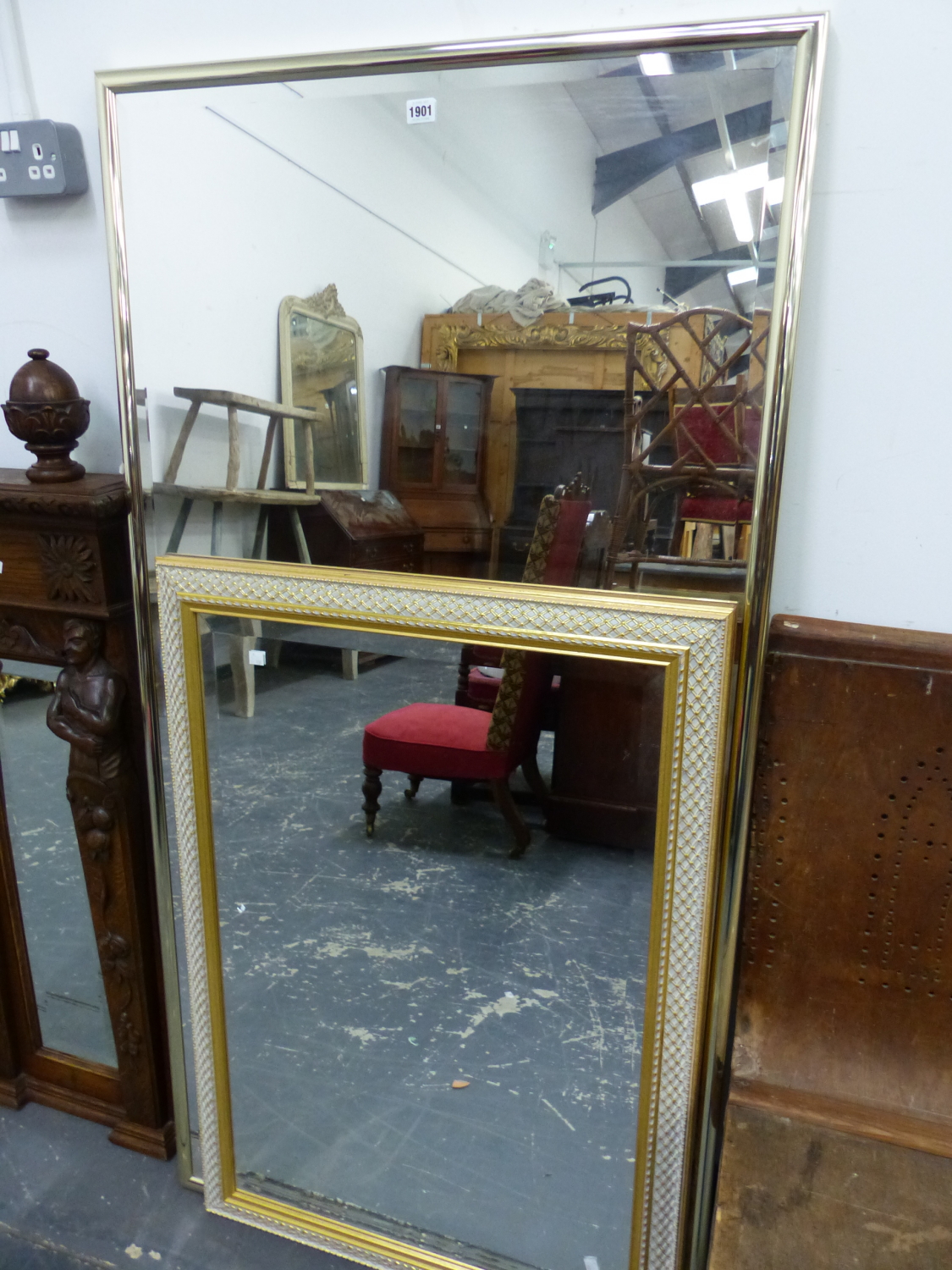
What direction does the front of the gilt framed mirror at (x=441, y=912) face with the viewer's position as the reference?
facing the viewer and to the left of the viewer

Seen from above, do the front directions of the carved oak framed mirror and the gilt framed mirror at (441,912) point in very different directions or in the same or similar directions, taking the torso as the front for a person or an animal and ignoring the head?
same or similar directions

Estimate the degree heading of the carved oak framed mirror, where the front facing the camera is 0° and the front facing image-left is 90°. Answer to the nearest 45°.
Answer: approximately 45°

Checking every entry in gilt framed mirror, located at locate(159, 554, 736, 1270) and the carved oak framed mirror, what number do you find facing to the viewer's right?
0

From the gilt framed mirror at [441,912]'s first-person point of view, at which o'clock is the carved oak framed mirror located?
The carved oak framed mirror is roughly at 2 o'clock from the gilt framed mirror.

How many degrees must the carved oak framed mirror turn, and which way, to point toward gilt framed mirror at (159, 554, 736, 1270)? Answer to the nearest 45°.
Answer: approximately 90° to its left
